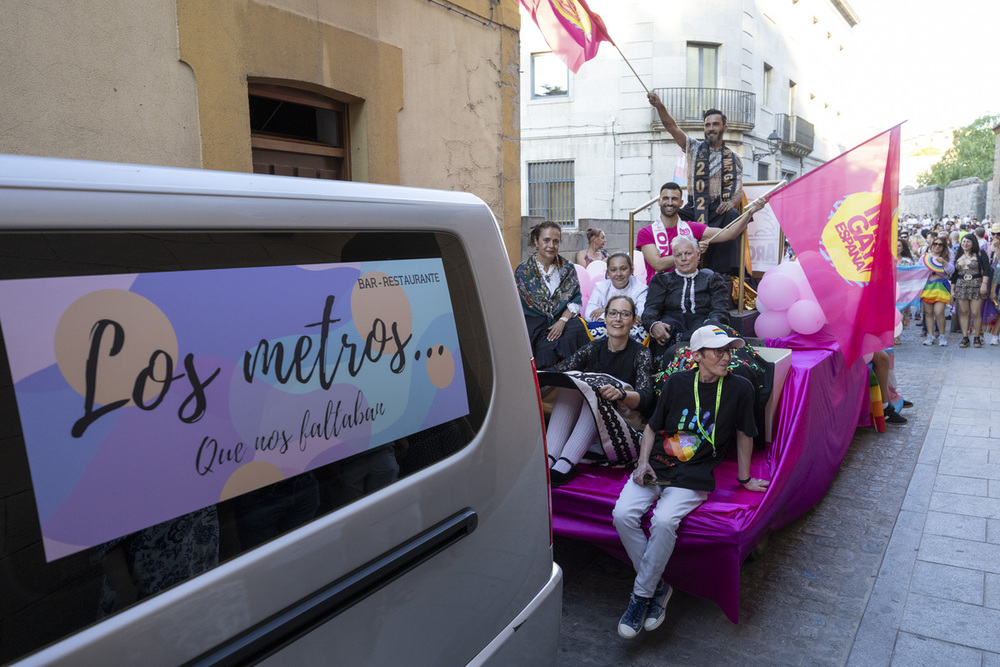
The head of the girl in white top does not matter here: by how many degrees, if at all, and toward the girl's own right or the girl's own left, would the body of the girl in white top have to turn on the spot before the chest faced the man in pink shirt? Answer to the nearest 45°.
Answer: approximately 135° to the girl's own left

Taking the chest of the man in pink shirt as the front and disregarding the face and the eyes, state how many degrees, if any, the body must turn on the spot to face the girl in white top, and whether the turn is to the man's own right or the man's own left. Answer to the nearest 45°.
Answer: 0° — they already face them

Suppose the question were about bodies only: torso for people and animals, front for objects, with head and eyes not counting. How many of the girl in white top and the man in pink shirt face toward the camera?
2

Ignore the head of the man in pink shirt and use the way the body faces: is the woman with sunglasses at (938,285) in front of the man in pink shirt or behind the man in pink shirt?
behind

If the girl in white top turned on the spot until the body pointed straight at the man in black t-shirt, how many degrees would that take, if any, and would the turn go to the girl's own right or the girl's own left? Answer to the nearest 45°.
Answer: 0° — they already face them

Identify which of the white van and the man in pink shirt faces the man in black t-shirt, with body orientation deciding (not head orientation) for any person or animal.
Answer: the man in pink shirt

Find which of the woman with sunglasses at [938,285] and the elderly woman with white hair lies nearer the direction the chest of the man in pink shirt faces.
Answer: the elderly woman with white hair

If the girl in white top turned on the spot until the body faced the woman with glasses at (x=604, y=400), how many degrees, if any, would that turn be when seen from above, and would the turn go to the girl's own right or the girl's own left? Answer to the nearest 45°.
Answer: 0° — they already face them

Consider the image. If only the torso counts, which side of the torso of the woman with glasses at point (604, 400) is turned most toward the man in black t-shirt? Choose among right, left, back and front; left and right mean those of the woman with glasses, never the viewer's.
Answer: left

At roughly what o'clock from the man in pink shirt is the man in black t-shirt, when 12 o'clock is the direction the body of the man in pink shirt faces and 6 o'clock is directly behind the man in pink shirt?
The man in black t-shirt is roughly at 12 o'clock from the man in pink shirt.

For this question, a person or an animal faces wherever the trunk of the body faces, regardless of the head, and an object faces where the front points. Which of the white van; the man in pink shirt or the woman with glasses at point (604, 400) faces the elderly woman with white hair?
the man in pink shirt

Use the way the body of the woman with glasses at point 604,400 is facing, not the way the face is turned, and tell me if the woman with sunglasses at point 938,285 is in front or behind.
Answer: behind

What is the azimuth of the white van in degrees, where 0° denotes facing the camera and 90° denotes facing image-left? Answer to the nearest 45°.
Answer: approximately 45°
